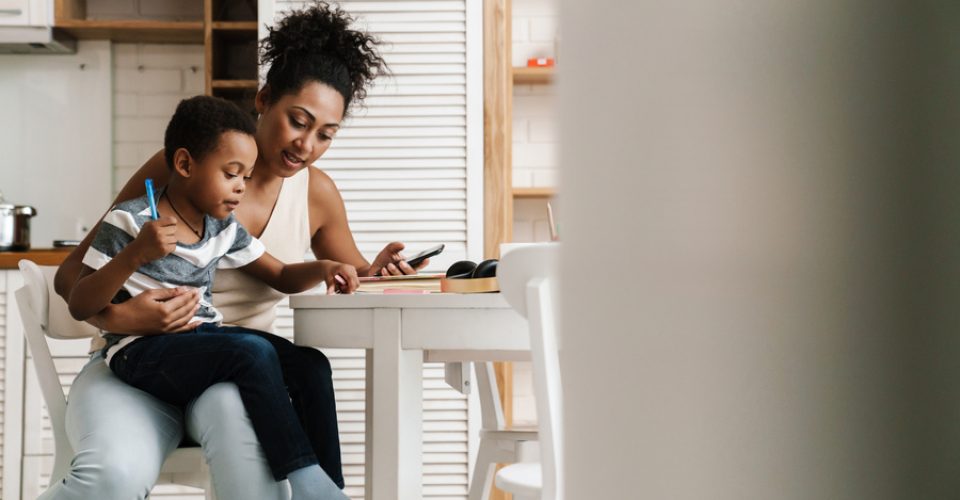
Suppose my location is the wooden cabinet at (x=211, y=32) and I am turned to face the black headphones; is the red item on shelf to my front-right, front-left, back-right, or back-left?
front-left

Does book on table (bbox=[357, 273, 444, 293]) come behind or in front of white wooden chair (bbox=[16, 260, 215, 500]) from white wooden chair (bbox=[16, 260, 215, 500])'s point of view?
in front

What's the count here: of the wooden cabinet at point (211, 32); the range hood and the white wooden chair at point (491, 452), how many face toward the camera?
2

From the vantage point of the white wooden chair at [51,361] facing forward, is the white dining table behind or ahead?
ahead

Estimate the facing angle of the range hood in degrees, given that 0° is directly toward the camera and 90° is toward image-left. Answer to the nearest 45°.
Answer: approximately 0°

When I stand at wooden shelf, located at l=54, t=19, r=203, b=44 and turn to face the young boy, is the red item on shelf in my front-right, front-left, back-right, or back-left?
front-left

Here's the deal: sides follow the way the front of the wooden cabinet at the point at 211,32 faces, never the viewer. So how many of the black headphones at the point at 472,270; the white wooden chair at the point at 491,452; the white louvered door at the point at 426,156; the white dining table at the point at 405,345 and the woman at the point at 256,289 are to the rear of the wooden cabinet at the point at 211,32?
0

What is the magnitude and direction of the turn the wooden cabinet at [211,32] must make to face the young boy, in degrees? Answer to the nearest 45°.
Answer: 0° — it already faces them

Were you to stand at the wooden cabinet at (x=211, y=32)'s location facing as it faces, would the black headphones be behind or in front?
in front

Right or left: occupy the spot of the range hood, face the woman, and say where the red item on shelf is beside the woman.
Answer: left

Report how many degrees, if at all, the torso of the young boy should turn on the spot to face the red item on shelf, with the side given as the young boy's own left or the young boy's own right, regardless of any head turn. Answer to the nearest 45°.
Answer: approximately 90° to the young boy's own left

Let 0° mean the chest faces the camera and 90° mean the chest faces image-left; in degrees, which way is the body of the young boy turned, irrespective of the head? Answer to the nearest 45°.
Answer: approximately 315°

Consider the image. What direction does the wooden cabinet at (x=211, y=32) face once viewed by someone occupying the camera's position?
facing the viewer
